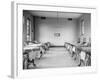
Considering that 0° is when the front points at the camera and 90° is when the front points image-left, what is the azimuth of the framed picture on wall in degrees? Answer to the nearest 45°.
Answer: approximately 315°
